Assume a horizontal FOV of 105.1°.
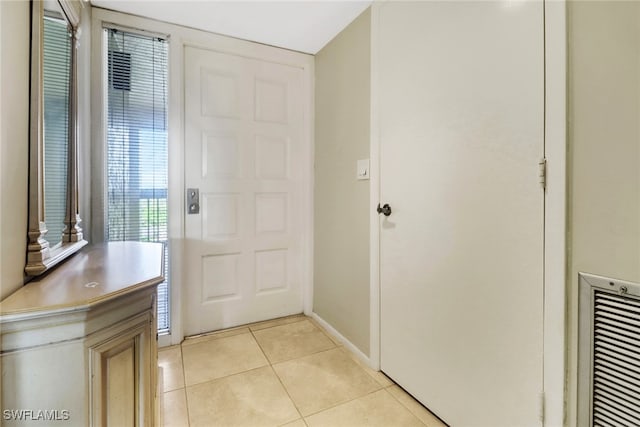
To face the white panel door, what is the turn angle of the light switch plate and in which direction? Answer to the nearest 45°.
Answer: approximately 45° to its right

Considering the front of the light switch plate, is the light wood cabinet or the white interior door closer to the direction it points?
the light wood cabinet

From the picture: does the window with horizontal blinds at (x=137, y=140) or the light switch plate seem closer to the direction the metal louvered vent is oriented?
the window with horizontal blinds

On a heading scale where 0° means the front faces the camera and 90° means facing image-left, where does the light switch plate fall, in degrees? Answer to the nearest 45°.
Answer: approximately 45°

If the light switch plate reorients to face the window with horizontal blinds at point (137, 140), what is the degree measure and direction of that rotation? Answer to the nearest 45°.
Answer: approximately 45° to its right

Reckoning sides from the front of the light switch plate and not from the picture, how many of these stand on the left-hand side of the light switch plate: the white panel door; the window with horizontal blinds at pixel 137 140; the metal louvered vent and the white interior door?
2

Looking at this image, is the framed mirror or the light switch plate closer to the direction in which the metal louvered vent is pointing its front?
the framed mirror

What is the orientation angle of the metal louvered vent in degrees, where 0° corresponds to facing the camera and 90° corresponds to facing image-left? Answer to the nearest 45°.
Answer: approximately 45°

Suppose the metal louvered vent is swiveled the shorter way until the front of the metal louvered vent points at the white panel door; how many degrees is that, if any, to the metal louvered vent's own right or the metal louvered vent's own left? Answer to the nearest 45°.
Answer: approximately 45° to the metal louvered vent's own right

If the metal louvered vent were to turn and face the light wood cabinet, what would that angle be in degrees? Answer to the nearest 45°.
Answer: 0° — it already faces it
